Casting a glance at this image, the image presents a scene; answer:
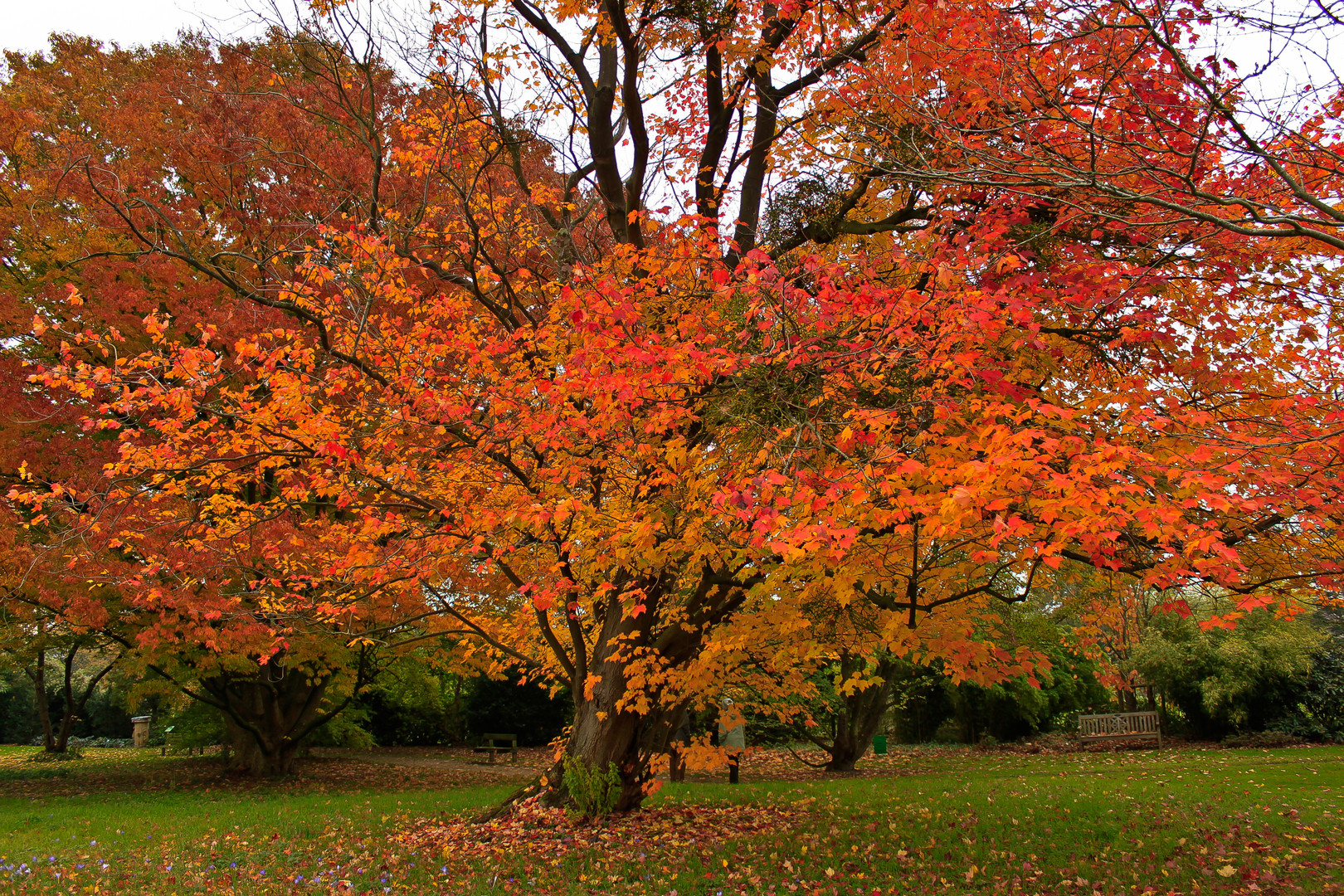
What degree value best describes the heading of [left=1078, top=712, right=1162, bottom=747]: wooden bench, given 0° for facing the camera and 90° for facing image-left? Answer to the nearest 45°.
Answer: approximately 0°

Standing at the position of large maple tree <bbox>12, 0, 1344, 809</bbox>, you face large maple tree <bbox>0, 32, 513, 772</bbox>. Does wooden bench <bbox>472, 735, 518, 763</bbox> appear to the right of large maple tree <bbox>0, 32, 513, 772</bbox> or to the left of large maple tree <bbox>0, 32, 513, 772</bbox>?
right

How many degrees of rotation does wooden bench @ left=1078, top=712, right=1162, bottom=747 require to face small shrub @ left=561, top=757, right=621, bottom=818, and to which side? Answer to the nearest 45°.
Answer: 0° — it already faces it

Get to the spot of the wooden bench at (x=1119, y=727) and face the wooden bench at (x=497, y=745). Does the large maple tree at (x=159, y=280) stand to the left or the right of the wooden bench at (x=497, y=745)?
left

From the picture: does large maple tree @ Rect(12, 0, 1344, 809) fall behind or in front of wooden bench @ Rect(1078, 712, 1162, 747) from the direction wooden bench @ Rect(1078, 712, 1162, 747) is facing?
in front

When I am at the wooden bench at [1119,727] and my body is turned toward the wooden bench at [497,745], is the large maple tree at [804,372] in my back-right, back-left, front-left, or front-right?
front-left

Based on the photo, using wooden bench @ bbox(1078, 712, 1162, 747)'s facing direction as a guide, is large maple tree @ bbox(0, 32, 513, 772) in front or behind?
in front

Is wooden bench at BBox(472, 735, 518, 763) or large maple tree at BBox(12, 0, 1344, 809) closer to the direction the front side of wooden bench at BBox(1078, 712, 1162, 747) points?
the large maple tree
